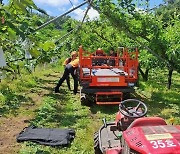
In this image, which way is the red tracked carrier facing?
away from the camera
